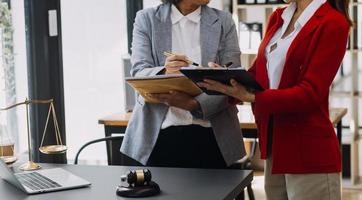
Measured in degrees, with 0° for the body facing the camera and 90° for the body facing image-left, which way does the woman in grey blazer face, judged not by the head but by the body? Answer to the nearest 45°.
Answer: approximately 0°

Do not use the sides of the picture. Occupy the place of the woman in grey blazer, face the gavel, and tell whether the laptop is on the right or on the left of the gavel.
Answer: right

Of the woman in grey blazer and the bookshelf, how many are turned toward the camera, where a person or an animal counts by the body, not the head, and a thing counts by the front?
2

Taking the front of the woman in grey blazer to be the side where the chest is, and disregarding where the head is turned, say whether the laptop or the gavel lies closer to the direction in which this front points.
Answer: the gavel

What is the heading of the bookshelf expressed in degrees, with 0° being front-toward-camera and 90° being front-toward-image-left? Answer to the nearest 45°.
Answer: approximately 0°

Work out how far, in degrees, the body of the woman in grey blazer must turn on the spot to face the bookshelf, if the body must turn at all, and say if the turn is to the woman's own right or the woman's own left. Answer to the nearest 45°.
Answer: approximately 135° to the woman's own left

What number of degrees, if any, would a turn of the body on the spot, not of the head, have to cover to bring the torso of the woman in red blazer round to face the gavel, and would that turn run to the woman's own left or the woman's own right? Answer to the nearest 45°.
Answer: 0° — they already face it

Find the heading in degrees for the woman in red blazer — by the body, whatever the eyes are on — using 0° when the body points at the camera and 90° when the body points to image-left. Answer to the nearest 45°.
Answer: approximately 45°

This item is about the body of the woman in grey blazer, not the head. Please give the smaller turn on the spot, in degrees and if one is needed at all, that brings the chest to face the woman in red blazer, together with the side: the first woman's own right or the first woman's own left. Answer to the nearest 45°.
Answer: approximately 45° to the first woman's own left

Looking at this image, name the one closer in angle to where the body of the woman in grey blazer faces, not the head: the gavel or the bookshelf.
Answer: the gavel
